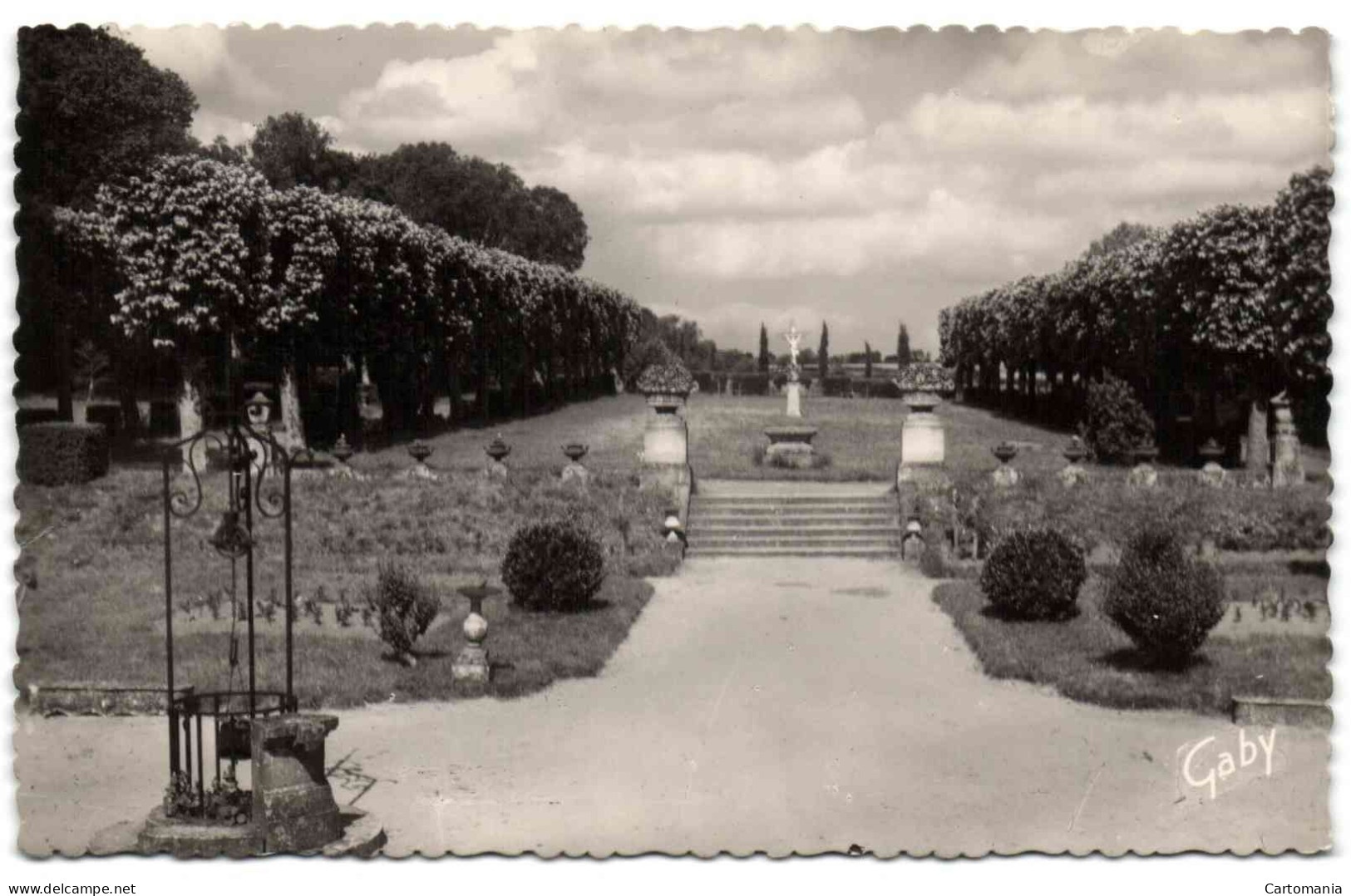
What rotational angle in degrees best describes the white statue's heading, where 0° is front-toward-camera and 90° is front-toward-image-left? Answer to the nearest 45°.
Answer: approximately 0°

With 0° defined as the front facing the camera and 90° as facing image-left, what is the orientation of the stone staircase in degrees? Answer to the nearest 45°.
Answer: approximately 0°

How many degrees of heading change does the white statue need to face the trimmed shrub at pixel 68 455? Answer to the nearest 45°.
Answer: approximately 45° to its right

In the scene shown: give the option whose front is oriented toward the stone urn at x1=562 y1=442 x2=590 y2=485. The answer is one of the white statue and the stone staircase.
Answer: the white statue

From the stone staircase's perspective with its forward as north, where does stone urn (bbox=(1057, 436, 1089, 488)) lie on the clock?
The stone urn is roughly at 8 o'clock from the stone staircase.

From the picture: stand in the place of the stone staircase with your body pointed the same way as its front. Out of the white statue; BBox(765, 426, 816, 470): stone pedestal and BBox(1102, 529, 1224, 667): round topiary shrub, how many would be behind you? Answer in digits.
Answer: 2

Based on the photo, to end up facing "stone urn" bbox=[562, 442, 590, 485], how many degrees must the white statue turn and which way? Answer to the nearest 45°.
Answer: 0° — it already faces it

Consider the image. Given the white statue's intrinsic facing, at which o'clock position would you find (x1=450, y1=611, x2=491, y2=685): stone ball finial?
The stone ball finial is roughly at 12 o'clock from the white statue.

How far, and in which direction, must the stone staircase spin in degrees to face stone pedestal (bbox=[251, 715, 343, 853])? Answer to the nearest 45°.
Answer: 0° — it already faces it

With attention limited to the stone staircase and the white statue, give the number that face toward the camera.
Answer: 2

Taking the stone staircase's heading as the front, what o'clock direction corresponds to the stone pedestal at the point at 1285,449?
The stone pedestal is roughly at 8 o'clock from the stone staircase.

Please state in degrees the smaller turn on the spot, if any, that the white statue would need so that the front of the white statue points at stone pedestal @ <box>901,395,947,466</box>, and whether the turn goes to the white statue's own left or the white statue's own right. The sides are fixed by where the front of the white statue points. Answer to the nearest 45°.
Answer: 0° — it already faces it

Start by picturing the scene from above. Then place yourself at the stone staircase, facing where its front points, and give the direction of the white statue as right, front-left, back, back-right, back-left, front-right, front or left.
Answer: back
